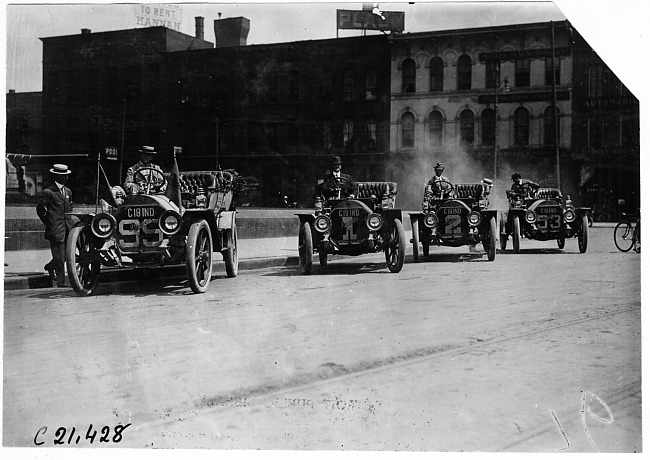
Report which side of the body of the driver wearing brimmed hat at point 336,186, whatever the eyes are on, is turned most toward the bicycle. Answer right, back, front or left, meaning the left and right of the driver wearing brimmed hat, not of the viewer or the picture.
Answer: left

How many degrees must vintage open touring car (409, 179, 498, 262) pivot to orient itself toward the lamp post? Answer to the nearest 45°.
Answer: approximately 180°

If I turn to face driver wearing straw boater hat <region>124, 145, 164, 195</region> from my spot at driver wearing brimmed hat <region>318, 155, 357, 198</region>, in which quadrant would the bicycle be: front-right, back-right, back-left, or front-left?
back-left

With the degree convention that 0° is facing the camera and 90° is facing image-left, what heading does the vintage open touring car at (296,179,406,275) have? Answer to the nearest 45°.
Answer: approximately 0°

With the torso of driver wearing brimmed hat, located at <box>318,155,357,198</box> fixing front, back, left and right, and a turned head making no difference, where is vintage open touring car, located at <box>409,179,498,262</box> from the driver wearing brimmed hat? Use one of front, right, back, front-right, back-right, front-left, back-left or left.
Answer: back-left
